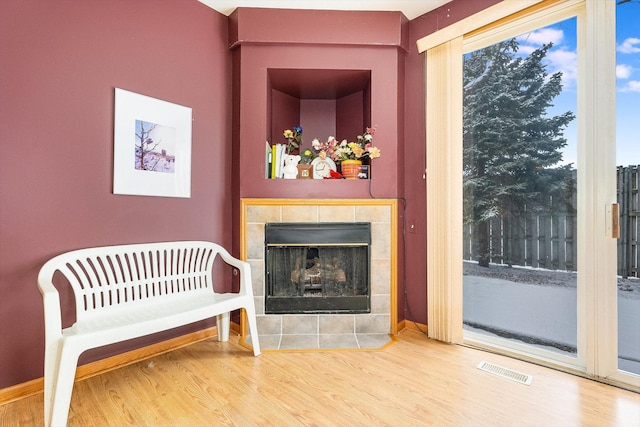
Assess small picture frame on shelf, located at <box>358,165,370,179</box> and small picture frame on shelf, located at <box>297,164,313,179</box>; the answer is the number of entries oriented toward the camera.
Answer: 2

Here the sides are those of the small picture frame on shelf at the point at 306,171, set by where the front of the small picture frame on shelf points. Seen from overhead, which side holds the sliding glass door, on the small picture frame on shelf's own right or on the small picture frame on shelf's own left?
on the small picture frame on shelf's own left

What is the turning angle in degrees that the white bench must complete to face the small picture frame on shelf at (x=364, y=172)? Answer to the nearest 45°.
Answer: approximately 45° to its left

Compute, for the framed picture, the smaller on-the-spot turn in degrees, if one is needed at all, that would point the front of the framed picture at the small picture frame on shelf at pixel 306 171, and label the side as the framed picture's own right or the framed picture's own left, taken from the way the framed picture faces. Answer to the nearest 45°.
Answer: approximately 45° to the framed picture's own left

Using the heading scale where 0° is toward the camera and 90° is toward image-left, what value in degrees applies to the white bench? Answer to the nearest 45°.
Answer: approximately 315°

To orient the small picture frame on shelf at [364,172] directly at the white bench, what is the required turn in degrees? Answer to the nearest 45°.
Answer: approximately 45° to its right

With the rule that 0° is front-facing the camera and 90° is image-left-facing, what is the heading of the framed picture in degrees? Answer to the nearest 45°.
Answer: approximately 315°

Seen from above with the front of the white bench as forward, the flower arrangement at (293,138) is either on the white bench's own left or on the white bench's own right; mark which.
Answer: on the white bench's own left
